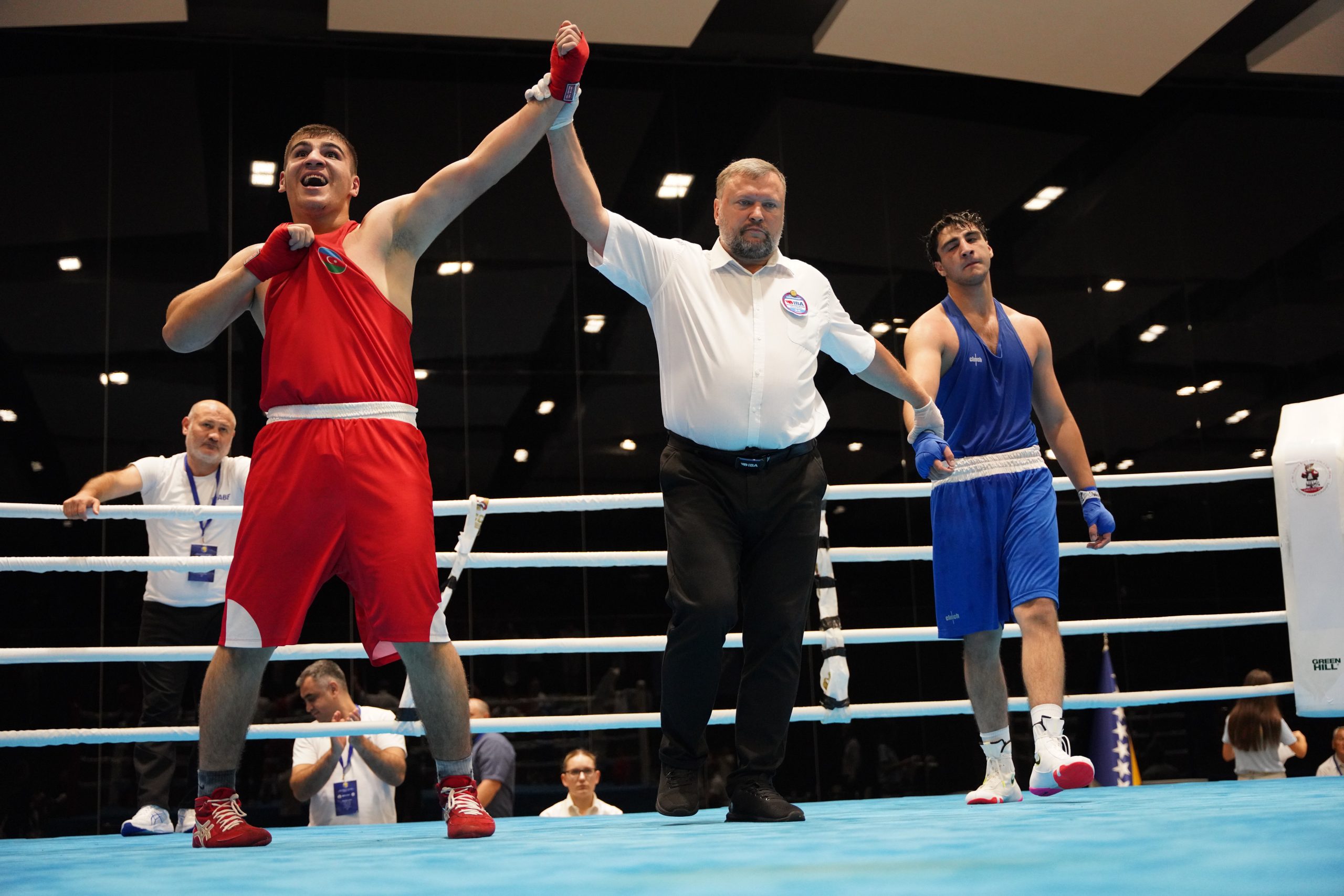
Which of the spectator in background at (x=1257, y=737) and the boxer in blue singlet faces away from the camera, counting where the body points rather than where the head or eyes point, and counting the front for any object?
the spectator in background

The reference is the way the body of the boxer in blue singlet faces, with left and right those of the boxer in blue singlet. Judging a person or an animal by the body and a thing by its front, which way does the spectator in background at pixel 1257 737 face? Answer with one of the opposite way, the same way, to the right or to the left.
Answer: the opposite way

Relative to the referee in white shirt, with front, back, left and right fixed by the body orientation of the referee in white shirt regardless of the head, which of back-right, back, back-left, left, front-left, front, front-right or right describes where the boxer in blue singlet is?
back-left

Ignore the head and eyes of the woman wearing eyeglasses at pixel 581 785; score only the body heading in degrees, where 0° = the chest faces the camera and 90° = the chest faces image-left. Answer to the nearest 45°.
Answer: approximately 0°

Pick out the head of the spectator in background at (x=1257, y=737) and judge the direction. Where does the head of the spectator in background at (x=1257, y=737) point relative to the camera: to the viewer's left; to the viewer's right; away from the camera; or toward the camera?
away from the camera

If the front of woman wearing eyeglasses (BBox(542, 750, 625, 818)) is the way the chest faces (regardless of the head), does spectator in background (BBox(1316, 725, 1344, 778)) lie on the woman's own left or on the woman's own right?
on the woman's own left

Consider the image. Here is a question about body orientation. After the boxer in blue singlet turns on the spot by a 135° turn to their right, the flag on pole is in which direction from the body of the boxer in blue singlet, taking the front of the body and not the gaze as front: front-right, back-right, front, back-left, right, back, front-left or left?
front-right

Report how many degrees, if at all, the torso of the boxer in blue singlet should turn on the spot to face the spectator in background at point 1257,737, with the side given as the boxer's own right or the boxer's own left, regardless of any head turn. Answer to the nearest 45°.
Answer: approximately 180°

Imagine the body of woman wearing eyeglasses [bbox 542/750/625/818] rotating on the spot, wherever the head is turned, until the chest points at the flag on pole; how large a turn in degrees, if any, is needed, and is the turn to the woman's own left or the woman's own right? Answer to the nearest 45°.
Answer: approximately 135° to the woman's own left

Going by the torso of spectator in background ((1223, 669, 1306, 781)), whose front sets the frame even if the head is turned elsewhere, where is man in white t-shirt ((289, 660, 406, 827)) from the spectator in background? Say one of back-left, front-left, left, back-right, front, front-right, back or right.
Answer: back-left

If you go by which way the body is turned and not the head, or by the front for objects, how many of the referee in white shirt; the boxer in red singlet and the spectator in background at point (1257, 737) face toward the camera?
2
